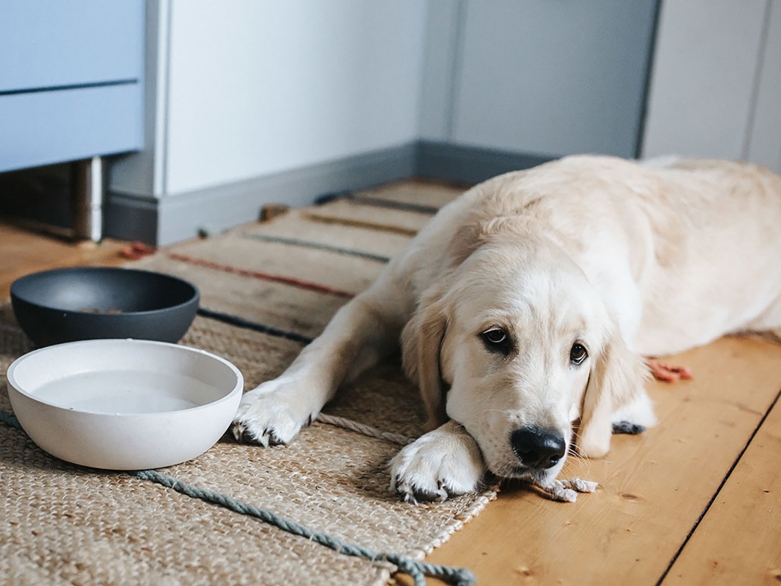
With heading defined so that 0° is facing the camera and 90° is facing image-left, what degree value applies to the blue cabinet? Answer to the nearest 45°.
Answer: approximately 315°

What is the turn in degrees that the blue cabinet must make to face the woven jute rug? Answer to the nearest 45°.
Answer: approximately 45° to its right

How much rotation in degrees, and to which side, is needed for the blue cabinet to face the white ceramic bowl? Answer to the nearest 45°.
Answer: approximately 45° to its right

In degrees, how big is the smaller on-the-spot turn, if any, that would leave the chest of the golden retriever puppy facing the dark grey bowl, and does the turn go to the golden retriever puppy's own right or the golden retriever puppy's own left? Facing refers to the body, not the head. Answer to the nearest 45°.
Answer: approximately 45° to the golden retriever puppy's own right

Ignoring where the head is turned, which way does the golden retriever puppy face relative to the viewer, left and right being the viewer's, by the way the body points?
facing the viewer and to the left of the viewer

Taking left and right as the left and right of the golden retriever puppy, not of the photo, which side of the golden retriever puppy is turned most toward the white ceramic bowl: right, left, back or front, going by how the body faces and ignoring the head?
front

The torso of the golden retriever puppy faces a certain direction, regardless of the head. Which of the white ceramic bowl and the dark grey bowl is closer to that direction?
the white ceramic bowl

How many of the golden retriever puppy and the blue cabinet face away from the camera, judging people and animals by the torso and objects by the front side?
0

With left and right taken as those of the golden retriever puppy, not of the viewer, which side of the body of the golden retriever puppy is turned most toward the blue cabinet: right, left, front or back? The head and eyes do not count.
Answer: right

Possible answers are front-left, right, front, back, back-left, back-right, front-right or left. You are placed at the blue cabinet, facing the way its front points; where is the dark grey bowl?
front-right

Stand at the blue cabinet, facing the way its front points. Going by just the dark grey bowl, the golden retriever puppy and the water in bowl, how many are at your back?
0
